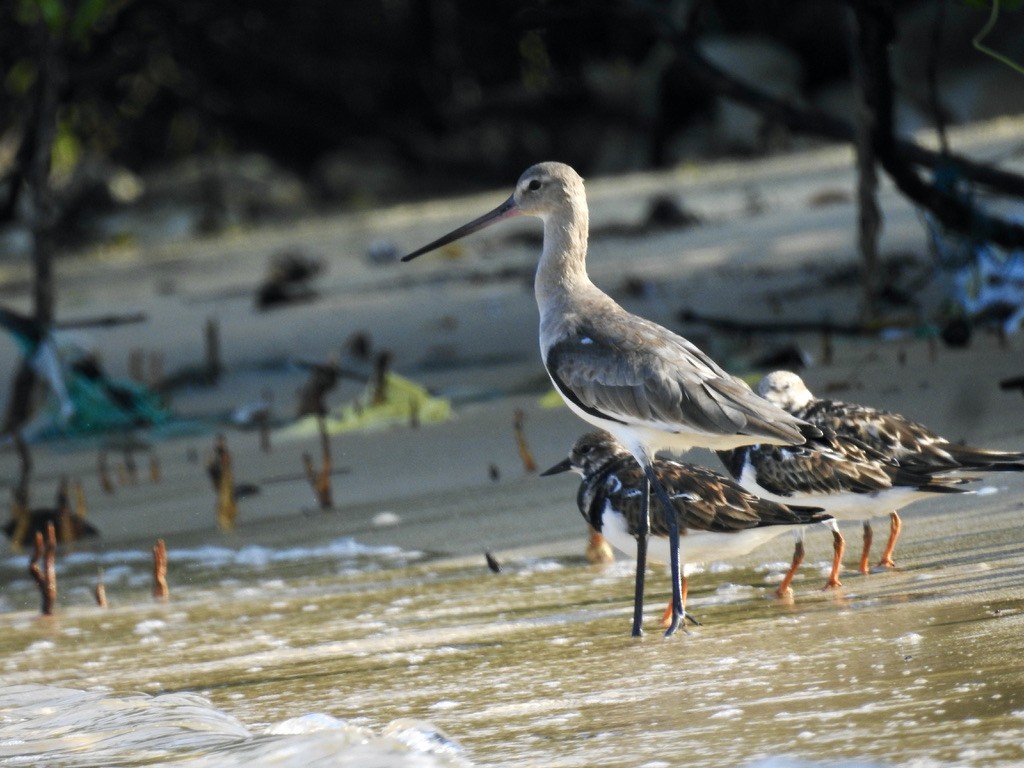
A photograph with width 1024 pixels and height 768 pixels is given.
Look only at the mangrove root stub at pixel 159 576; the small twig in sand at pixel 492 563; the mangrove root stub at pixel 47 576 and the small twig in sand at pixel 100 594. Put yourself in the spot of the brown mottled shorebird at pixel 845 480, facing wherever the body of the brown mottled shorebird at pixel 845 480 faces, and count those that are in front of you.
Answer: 4

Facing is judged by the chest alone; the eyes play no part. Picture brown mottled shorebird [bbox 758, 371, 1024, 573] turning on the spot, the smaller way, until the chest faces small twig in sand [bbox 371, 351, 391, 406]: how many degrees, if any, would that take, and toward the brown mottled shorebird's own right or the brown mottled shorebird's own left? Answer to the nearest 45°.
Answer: approximately 45° to the brown mottled shorebird's own right

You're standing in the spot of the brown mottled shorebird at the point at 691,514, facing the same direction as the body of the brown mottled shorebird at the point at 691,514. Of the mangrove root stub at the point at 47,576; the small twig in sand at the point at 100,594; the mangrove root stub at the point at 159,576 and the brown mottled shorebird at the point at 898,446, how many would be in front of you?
3

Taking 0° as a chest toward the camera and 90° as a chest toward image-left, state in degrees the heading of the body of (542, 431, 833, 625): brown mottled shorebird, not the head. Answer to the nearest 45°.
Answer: approximately 90°

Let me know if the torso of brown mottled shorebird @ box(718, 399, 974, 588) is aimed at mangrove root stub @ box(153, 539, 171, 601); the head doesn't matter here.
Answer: yes

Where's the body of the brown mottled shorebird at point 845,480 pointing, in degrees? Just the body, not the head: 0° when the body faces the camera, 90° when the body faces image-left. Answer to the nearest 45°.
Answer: approximately 90°

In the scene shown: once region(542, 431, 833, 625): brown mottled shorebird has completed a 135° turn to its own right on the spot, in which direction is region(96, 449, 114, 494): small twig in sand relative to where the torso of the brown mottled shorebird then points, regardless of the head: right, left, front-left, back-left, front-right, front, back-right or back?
left

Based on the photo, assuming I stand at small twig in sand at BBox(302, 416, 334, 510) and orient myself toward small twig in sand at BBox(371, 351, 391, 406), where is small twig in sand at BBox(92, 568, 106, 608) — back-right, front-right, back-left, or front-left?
back-left

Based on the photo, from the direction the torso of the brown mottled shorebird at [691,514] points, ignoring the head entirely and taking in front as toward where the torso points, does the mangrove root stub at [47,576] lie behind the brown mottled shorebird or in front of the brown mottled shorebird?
in front

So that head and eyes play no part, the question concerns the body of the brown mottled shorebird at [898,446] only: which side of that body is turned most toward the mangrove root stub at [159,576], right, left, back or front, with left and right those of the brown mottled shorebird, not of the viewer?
front

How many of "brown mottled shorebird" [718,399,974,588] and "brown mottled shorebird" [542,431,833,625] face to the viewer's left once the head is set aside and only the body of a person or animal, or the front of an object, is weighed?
2

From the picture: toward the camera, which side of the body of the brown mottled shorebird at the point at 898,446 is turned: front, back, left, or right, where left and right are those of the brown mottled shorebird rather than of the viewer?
left
